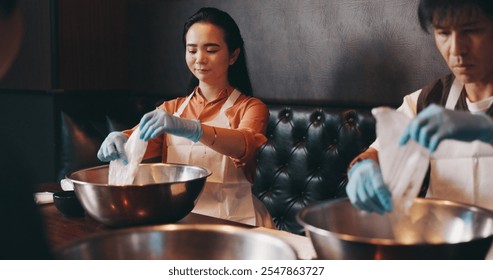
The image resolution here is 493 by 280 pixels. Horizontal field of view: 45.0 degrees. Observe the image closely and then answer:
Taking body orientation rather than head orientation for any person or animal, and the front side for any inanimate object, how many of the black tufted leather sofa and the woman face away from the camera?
0

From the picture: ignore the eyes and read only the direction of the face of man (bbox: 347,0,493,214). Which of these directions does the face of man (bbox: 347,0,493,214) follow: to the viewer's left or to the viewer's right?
to the viewer's left

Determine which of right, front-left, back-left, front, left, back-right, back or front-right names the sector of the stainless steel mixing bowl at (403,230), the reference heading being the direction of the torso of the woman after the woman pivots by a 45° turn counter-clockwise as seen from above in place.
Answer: front

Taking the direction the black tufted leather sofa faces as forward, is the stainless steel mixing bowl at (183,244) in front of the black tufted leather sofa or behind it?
in front

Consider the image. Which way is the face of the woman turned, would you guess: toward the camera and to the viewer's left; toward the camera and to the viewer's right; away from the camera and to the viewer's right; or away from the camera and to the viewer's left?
toward the camera and to the viewer's left

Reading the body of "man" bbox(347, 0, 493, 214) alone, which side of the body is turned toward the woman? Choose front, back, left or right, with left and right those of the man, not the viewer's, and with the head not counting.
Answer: right

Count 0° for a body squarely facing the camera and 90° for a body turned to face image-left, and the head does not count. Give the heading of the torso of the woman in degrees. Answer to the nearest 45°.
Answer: approximately 45°

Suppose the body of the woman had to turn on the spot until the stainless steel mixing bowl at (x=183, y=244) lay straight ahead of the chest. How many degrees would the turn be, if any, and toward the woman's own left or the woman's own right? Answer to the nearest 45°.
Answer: approximately 45° to the woman's own left

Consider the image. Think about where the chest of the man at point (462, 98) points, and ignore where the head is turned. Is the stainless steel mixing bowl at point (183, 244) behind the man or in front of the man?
in front

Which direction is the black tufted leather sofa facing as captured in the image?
toward the camera

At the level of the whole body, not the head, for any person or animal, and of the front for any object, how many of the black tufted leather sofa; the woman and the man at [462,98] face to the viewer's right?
0

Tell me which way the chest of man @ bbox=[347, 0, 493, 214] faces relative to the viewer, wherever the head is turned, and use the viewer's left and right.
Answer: facing the viewer and to the left of the viewer

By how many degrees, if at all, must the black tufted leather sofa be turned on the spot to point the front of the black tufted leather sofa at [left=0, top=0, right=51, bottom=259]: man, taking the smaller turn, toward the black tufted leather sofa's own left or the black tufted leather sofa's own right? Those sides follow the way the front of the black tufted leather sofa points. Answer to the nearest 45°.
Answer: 0° — it already faces them

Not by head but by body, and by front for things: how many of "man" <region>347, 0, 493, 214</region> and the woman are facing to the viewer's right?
0
